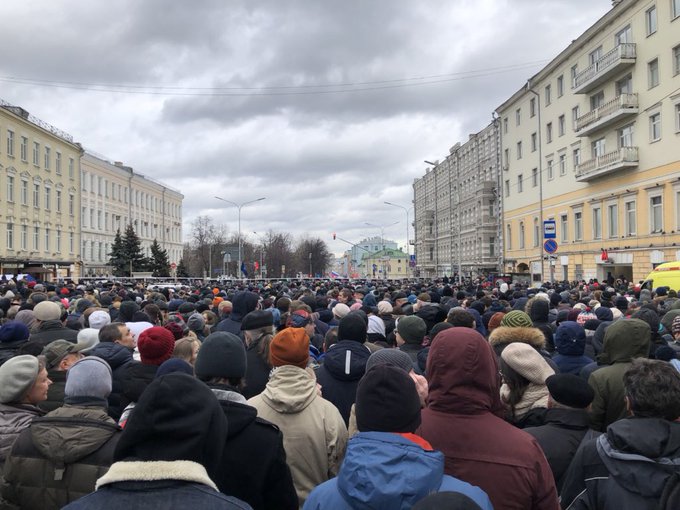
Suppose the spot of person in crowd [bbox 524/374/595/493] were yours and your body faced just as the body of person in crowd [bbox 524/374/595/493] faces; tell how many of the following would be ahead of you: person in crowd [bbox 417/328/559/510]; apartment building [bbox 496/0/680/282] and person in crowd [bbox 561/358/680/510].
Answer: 1

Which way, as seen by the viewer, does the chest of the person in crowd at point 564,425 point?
away from the camera

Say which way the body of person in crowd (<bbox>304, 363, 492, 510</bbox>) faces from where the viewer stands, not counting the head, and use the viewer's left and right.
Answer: facing away from the viewer

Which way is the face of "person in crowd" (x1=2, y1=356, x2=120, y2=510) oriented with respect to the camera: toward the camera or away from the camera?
away from the camera

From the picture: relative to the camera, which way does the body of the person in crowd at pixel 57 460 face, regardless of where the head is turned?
away from the camera

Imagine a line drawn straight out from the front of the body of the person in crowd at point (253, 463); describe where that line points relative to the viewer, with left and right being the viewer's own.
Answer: facing away from the viewer

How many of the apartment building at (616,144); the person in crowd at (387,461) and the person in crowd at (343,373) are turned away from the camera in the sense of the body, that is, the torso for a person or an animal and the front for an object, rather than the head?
2

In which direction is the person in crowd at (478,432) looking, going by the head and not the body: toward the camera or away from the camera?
away from the camera

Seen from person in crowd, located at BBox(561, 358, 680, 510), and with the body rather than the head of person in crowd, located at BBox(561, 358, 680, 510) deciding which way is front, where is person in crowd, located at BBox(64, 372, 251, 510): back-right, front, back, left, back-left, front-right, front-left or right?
back-left

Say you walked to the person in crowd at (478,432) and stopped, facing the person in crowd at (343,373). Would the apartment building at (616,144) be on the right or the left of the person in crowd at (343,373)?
right

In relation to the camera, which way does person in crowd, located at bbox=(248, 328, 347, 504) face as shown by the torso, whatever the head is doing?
away from the camera

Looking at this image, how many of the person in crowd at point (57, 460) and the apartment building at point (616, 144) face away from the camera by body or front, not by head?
1

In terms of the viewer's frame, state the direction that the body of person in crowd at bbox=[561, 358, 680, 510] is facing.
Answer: away from the camera

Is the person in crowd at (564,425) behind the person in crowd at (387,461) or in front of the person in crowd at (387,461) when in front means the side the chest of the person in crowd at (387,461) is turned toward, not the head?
in front
